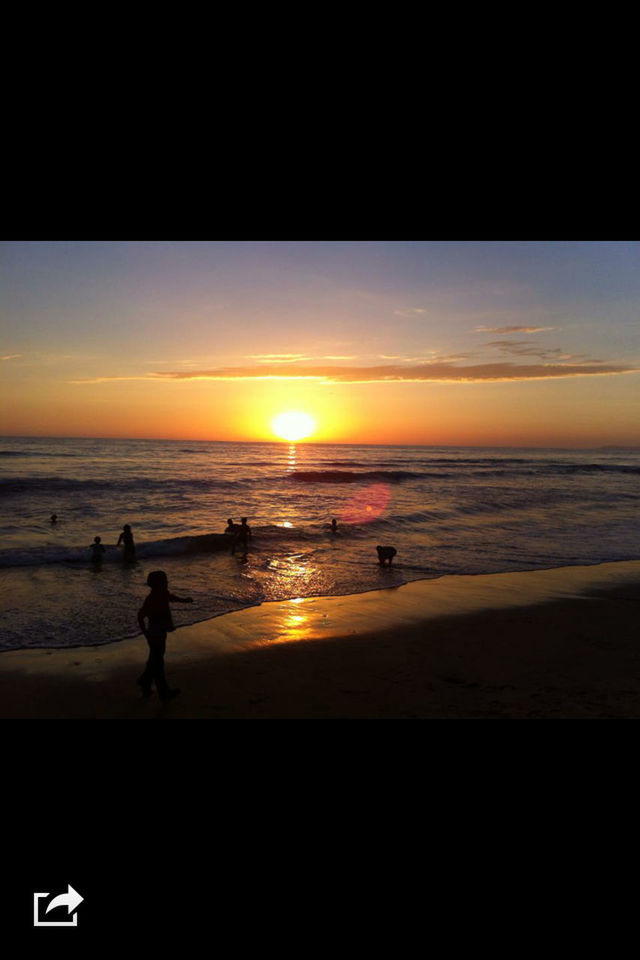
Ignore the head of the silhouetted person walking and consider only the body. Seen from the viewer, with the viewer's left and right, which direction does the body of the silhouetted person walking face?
facing to the right of the viewer

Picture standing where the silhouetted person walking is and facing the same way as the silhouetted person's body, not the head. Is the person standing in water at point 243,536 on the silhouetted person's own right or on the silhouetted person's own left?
on the silhouetted person's own left
